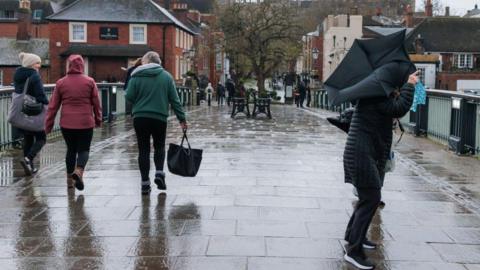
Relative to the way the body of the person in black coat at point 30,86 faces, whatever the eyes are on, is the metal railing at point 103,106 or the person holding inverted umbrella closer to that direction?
the metal railing

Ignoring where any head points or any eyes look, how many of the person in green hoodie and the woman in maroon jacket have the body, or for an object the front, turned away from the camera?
2

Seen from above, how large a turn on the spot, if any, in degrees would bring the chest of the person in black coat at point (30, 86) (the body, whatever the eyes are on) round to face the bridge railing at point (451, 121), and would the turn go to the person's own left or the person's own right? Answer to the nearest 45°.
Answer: approximately 45° to the person's own right

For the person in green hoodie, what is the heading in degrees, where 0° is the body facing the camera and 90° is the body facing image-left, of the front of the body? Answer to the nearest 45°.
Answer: approximately 180°

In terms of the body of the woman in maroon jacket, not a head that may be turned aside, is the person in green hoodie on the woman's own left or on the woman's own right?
on the woman's own right

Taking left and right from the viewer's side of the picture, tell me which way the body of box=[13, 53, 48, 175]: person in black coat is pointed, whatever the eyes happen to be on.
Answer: facing away from the viewer and to the right of the viewer

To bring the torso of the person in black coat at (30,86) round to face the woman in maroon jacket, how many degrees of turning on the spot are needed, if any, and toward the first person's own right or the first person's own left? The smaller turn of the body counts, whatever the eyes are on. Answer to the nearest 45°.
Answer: approximately 90° to the first person's own right

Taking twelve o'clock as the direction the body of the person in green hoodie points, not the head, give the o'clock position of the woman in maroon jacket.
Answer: The woman in maroon jacket is roughly at 10 o'clock from the person in green hoodie.

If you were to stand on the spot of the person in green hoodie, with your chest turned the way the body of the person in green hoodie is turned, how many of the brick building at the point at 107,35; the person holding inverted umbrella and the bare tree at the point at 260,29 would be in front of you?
2

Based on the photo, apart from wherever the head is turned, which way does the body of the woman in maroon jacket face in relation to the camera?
away from the camera

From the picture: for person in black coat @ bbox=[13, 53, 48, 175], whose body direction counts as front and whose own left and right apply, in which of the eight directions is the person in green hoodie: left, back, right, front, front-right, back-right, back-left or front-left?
right
